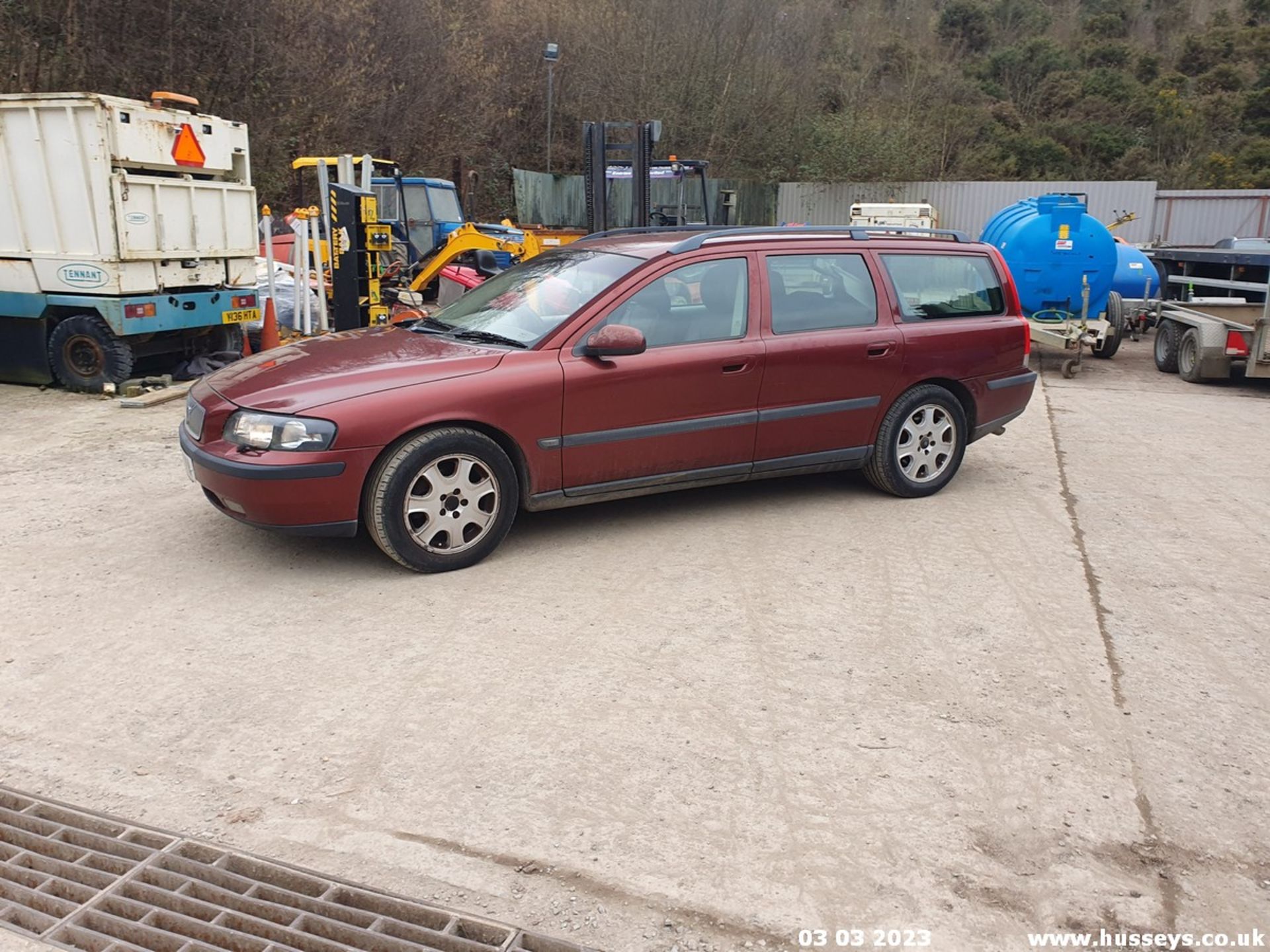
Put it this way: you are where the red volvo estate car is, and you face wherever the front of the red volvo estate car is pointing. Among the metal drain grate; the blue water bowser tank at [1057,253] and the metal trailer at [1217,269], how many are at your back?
2

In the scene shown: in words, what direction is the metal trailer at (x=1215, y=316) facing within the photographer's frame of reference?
facing away from the viewer and to the left of the viewer

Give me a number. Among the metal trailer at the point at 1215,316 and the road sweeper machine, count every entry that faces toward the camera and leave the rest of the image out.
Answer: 0

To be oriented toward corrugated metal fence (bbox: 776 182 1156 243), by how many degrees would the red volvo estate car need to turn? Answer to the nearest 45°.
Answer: approximately 180°

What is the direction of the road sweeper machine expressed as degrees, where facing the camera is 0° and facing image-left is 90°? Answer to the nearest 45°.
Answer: approximately 135°

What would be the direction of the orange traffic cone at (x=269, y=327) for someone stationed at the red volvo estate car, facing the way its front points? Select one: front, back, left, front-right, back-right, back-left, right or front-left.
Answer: right

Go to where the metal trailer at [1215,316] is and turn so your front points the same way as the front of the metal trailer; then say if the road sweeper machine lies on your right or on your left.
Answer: on your left

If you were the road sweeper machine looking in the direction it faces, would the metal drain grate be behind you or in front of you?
behind

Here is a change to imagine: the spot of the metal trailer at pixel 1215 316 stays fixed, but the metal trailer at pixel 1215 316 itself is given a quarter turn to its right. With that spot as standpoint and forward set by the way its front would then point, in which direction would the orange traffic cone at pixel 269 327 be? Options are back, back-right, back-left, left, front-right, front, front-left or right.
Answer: back

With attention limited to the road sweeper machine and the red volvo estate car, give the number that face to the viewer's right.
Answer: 0

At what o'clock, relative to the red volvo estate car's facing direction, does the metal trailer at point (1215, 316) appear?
The metal trailer is roughly at 6 o'clock from the red volvo estate car.

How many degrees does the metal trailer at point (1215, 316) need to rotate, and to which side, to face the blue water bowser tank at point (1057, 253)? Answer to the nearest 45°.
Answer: approximately 45° to its left
